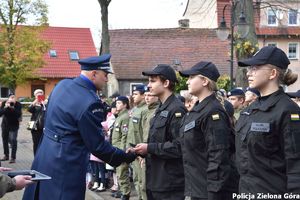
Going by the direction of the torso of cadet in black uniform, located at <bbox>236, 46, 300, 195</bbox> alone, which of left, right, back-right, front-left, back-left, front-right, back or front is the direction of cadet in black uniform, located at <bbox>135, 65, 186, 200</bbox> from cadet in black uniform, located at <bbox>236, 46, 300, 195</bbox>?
right

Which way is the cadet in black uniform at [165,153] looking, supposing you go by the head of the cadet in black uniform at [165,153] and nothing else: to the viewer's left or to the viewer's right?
to the viewer's left

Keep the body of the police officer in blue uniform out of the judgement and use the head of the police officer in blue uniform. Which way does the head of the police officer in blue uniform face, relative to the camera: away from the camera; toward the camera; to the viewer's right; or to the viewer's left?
to the viewer's right

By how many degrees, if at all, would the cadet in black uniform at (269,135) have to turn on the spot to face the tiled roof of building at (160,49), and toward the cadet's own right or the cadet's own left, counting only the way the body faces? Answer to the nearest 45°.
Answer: approximately 135° to the cadet's own right

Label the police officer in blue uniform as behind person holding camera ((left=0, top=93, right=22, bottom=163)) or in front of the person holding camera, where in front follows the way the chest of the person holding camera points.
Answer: in front

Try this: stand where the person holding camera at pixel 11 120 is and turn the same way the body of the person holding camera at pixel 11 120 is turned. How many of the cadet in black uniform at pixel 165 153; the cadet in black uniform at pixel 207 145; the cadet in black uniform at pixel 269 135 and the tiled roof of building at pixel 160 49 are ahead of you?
3

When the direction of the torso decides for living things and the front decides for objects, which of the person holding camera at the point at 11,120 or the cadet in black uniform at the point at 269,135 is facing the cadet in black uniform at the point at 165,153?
the person holding camera

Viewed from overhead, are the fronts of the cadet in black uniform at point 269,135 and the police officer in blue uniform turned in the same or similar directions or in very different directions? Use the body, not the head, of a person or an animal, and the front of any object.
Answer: very different directions

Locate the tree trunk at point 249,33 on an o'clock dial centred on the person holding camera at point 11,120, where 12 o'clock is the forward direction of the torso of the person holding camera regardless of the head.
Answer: The tree trunk is roughly at 9 o'clock from the person holding camera.

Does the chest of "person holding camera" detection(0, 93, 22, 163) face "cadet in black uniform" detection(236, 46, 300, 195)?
yes

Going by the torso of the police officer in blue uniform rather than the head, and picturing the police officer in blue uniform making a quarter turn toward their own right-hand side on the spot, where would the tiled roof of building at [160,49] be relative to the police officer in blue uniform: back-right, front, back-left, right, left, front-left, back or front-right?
back-left

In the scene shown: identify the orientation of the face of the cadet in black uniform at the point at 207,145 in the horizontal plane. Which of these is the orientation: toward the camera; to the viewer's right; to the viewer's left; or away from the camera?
to the viewer's left

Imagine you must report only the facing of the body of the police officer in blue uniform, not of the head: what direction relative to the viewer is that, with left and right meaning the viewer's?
facing away from the viewer and to the right of the viewer
